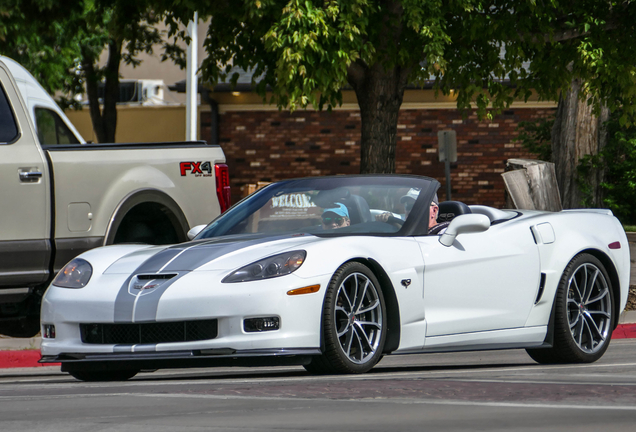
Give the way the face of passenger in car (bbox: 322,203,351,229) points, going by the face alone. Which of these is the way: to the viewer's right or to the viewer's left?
to the viewer's left

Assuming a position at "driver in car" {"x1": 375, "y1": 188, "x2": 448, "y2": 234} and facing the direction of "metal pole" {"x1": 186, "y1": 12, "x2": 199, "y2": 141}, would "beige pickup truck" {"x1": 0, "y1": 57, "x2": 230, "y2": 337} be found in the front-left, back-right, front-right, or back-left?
front-left

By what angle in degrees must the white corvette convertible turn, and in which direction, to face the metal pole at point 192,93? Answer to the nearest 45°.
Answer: approximately 135° to its right

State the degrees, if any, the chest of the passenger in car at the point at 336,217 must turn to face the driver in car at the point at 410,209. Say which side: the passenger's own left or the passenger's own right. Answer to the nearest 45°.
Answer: approximately 135° to the passenger's own left

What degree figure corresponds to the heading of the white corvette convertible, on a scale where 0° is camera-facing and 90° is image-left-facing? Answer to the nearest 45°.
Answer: approximately 45°

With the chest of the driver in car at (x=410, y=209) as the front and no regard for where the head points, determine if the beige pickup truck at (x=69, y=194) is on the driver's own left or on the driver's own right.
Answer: on the driver's own right

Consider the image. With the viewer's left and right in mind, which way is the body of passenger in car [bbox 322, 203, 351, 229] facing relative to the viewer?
facing the viewer and to the left of the viewer

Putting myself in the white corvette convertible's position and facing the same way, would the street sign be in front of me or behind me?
behind

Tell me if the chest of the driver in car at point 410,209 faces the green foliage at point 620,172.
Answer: no

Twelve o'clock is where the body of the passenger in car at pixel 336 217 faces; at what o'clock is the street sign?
The street sign is roughly at 5 o'clock from the passenger in car.

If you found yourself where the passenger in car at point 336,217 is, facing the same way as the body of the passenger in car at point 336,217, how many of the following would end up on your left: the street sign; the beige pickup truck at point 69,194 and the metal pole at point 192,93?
0

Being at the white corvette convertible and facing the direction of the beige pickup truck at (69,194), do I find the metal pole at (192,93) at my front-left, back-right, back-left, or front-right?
front-right

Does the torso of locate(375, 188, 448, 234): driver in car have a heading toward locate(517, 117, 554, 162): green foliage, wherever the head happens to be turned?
no

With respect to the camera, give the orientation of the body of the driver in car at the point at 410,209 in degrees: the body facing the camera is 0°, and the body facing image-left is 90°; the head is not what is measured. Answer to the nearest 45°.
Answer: approximately 45°

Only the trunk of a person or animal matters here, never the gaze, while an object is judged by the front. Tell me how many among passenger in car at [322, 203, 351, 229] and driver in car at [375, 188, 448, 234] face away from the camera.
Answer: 0

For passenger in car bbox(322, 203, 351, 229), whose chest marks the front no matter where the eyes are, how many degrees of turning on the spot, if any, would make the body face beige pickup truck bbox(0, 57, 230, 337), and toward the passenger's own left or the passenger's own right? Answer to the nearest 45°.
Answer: approximately 90° to the passenger's own right
